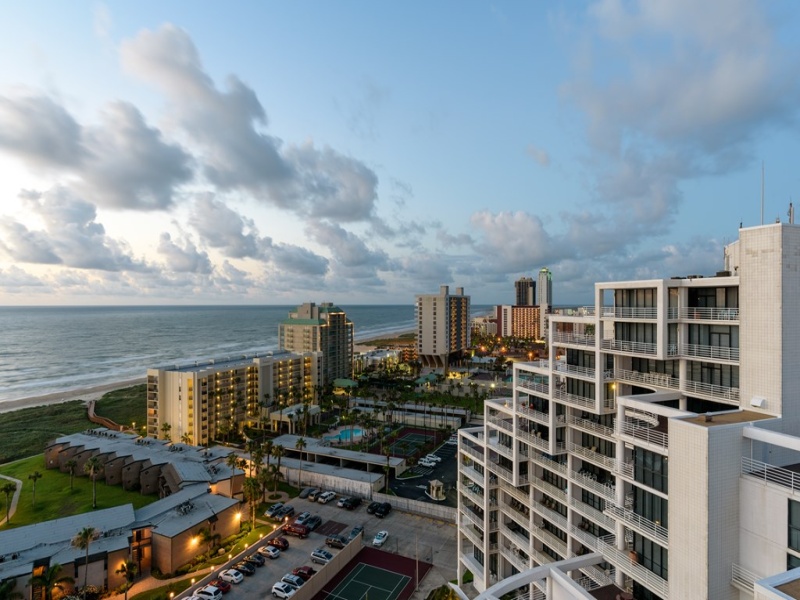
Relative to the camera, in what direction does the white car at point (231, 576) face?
facing away from the viewer and to the left of the viewer

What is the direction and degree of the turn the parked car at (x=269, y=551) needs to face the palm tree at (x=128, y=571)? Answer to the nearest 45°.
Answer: approximately 45° to its left

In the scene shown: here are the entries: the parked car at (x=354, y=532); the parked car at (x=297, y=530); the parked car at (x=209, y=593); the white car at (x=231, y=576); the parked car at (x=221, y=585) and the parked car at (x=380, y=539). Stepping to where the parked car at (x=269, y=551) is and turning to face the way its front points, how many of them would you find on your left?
3

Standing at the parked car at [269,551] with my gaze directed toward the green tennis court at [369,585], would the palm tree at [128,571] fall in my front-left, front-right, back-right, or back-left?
back-right

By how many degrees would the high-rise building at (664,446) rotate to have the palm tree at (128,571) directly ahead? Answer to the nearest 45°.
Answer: approximately 45° to its right

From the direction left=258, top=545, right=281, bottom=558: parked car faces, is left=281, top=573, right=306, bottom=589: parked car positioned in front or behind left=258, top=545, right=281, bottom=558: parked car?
behind

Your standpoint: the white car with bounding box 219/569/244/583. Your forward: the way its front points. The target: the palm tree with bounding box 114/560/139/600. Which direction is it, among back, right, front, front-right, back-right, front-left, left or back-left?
front-left

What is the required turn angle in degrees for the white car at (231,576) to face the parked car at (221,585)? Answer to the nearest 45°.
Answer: approximately 90° to its left

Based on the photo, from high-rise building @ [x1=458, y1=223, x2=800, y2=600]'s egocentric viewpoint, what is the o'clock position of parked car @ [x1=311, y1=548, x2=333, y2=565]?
The parked car is roughly at 2 o'clock from the high-rise building.

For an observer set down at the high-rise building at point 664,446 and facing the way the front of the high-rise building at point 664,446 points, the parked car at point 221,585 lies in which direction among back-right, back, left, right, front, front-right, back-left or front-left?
front-right

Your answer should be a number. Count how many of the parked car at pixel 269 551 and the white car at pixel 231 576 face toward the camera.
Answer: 0

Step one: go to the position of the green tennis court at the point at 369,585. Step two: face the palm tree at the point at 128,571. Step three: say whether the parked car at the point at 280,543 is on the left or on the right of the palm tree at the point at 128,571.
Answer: right

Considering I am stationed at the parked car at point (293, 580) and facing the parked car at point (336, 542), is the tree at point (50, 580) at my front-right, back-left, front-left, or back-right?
back-left
